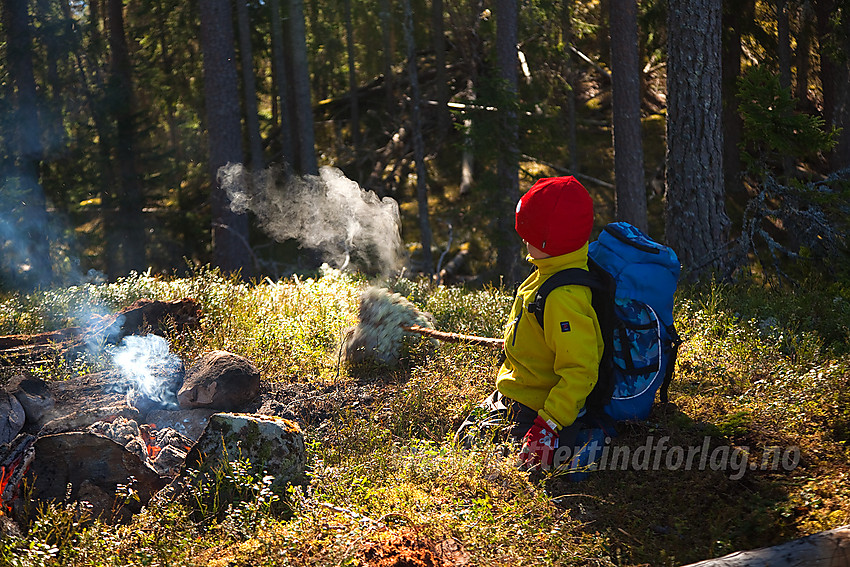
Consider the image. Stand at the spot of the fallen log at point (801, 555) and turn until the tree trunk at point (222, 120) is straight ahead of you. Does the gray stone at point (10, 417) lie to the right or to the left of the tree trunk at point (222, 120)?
left

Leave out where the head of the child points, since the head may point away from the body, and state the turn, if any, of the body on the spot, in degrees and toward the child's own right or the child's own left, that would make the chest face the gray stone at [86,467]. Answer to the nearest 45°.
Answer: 0° — they already face it

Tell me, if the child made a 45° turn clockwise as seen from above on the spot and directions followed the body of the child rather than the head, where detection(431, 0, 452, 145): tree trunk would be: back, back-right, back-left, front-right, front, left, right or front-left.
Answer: front-right

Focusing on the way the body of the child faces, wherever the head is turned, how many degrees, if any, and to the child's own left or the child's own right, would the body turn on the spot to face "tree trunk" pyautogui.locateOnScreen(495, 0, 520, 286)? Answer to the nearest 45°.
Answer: approximately 90° to the child's own right

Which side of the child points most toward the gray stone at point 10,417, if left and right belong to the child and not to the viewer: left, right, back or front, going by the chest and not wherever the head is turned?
front

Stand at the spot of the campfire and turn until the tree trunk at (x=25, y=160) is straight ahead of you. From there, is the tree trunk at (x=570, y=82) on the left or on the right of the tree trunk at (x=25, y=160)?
right

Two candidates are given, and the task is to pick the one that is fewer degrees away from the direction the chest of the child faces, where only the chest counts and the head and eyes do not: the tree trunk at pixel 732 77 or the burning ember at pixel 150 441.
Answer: the burning ember

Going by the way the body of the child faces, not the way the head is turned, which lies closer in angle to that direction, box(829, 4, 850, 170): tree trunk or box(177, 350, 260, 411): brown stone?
the brown stone

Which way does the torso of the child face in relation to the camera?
to the viewer's left

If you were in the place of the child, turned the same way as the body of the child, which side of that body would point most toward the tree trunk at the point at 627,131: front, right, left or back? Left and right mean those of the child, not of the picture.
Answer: right

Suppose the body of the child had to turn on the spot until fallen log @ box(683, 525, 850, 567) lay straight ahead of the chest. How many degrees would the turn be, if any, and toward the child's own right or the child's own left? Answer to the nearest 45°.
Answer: approximately 135° to the child's own left
